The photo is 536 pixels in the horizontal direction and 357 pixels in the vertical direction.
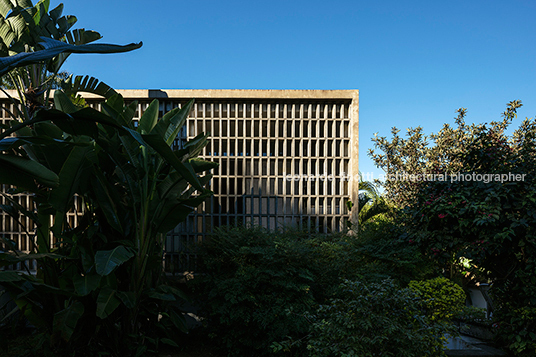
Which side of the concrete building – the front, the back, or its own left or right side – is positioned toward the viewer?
front

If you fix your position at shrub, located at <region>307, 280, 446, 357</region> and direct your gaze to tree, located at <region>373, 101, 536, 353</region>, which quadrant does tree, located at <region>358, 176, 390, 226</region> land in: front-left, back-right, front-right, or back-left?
front-left

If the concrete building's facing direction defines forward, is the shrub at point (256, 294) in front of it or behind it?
in front

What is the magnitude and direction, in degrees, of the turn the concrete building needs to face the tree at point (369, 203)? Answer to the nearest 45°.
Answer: approximately 135° to its left

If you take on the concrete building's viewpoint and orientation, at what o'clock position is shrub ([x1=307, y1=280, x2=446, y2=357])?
The shrub is roughly at 12 o'clock from the concrete building.
